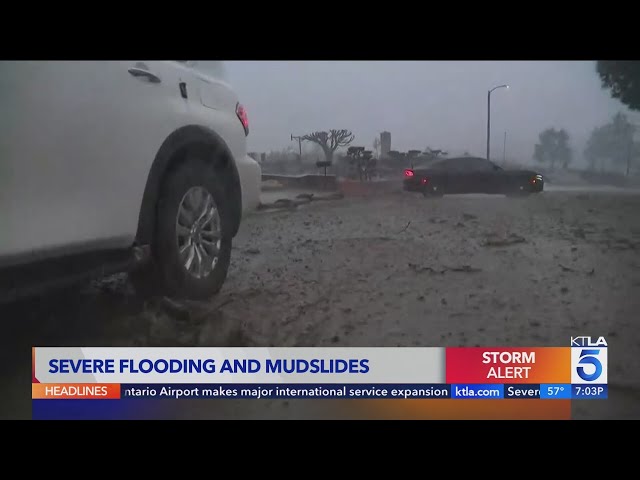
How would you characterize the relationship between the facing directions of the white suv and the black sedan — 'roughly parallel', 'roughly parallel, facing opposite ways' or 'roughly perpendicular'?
roughly perpendicular

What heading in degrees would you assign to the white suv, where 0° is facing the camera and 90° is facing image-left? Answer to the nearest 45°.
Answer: approximately 45°

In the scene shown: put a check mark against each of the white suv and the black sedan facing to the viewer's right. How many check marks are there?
1

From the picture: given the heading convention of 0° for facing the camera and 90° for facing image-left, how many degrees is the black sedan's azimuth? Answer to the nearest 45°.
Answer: approximately 270°
